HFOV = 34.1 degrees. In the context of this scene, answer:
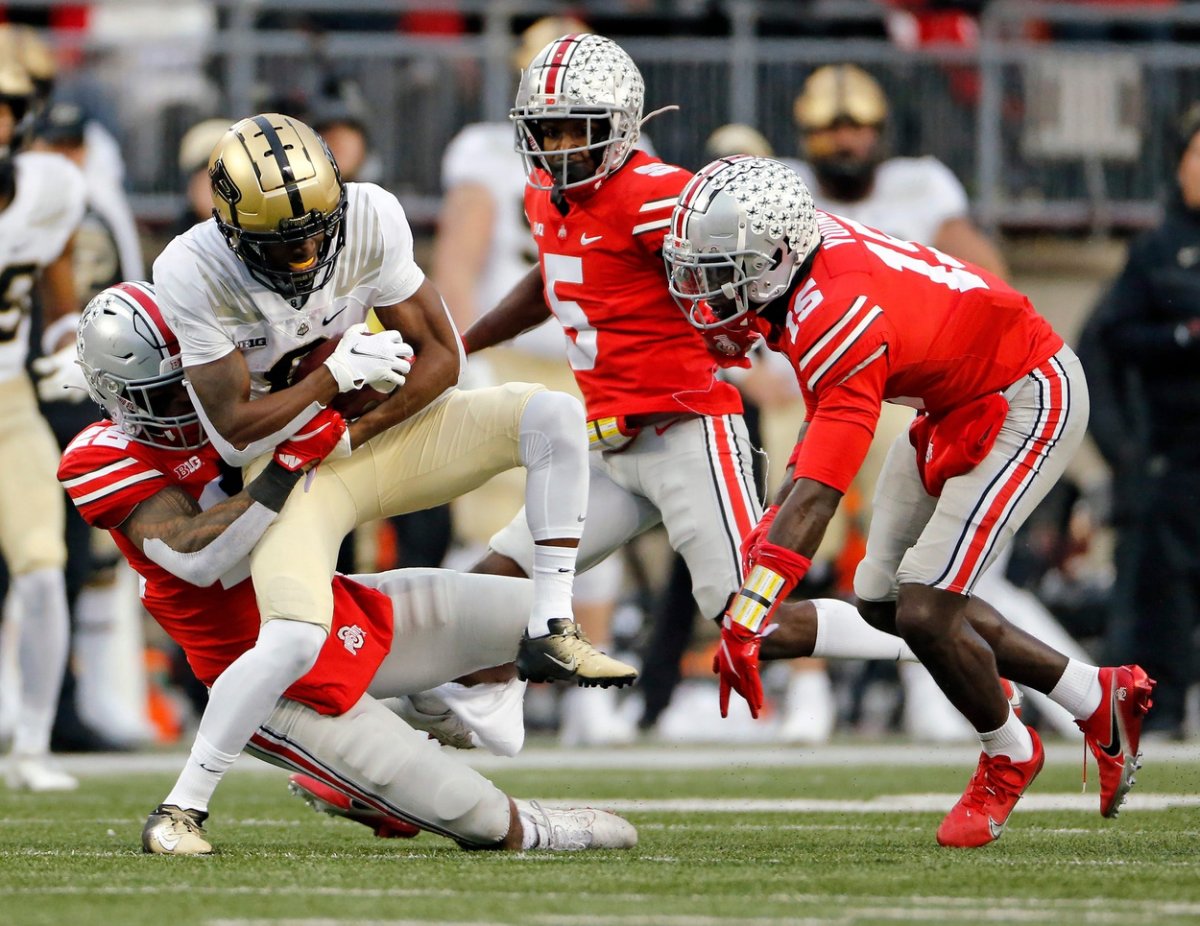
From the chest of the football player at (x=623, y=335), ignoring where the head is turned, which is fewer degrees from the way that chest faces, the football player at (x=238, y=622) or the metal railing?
the football player

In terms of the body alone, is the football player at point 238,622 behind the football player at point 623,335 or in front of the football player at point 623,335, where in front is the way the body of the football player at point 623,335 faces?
in front

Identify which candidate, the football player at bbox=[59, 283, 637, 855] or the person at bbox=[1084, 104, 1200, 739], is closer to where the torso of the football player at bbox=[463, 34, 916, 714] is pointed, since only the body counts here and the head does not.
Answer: the football player

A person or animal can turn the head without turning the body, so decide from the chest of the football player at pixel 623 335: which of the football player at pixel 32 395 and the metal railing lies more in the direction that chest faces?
the football player

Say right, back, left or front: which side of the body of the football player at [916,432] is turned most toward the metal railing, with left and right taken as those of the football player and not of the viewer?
right

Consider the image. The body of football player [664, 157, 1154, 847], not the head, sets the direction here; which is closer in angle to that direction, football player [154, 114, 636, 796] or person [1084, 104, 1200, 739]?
the football player

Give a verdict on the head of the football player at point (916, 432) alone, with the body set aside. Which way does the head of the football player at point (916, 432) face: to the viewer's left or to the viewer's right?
to the viewer's left

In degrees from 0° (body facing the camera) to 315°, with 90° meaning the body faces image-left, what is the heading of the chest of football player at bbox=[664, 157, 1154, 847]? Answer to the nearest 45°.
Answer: approximately 90°

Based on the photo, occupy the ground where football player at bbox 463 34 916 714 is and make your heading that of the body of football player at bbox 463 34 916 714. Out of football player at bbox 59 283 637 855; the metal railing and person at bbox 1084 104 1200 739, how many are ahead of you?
1

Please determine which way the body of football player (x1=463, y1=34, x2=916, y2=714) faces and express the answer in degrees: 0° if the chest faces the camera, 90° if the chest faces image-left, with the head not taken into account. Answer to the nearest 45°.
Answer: approximately 45°

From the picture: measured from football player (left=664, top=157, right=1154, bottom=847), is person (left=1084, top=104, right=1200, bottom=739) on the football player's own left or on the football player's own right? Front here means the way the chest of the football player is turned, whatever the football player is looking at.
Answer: on the football player's own right

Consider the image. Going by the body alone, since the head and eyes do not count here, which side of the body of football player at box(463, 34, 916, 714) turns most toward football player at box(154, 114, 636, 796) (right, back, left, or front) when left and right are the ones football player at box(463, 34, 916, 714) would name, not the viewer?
front
